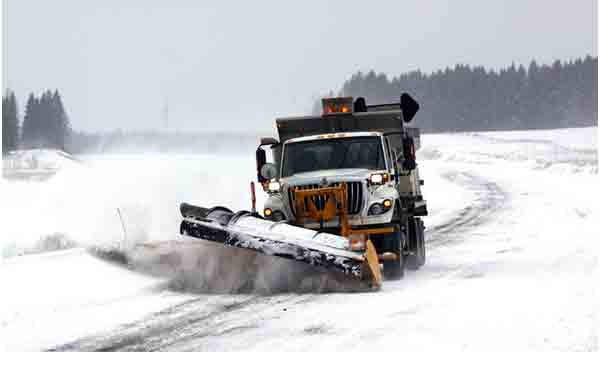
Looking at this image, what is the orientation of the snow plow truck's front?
toward the camera
